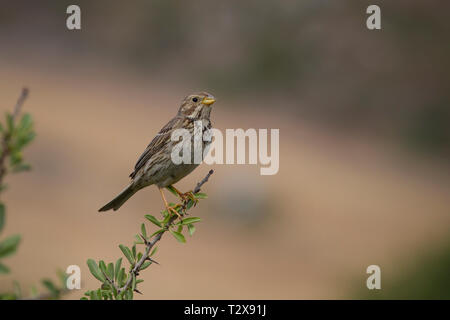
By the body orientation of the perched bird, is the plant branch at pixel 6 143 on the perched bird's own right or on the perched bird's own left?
on the perched bird's own right

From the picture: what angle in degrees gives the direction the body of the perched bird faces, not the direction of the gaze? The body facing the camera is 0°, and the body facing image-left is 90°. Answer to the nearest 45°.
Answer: approximately 270°
